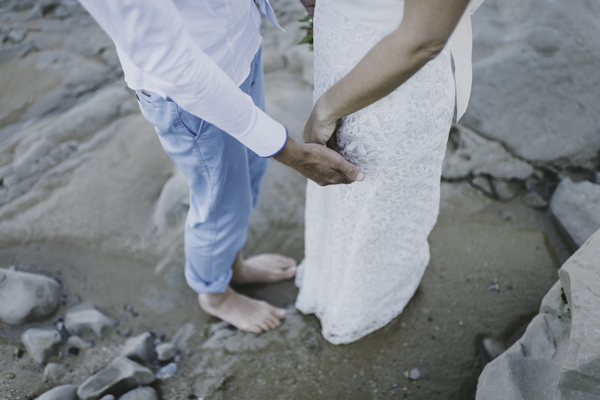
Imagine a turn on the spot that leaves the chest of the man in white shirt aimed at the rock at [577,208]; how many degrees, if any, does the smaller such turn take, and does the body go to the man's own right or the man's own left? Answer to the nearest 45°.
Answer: approximately 45° to the man's own left

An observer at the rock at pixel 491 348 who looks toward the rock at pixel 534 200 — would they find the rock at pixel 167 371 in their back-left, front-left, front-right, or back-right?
back-left

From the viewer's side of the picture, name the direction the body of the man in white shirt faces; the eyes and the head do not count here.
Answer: to the viewer's right
